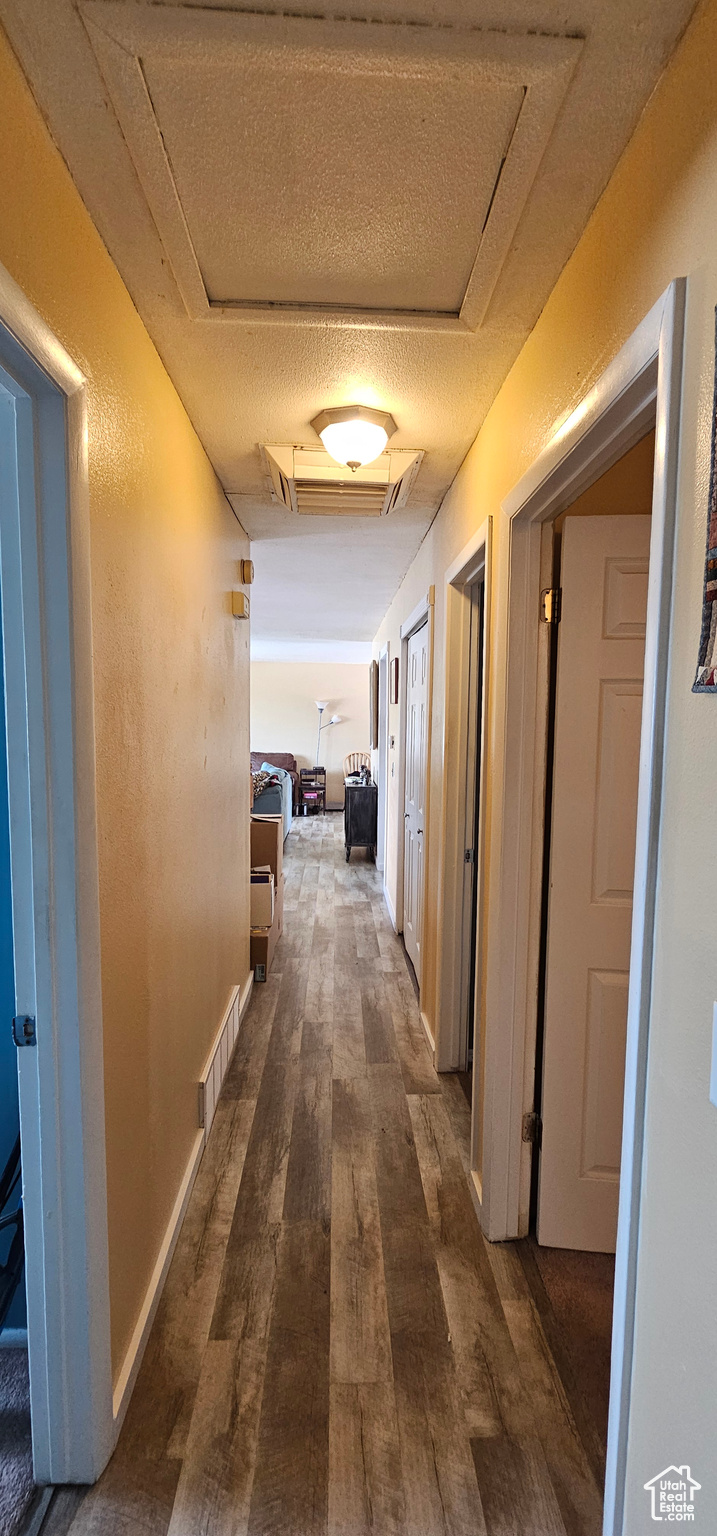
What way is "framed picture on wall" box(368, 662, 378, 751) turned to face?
to the viewer's left

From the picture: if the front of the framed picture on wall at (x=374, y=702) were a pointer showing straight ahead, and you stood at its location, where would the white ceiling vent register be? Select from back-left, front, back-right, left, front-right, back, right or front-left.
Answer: left

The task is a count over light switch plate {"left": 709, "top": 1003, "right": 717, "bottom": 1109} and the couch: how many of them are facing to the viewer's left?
1

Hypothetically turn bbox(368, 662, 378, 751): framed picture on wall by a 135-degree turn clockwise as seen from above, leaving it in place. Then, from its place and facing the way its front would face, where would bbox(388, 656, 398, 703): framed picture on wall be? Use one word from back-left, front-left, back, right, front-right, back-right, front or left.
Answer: back-right

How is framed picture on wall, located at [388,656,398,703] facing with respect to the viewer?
to the viewer's left

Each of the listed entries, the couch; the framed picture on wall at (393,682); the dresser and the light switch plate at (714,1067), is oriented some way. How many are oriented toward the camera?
1

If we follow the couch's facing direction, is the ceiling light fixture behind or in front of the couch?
in front

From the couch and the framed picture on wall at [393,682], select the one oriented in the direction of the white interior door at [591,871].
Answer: the couch

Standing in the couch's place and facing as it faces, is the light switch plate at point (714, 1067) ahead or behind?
ahead

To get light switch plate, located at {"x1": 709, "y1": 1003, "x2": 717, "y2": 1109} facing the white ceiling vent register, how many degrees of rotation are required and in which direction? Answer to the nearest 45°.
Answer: approximately 45° to its right

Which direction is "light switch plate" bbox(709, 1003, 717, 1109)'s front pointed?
to the viewer's left

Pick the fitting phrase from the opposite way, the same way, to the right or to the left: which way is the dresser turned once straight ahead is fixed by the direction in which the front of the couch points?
to the right
